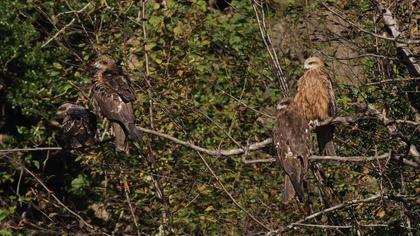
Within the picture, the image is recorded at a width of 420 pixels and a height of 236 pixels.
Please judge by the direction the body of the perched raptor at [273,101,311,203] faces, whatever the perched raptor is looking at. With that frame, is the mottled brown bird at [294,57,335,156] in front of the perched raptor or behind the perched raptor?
in front

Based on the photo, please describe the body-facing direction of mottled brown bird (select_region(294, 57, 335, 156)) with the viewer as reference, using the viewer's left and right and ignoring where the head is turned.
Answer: facing the viewer and to the left of the viewer

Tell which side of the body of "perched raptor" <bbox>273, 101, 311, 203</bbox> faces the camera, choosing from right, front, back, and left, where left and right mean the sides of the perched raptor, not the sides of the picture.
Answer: back

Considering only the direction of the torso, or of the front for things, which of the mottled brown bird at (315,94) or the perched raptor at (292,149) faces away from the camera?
the perched raptor

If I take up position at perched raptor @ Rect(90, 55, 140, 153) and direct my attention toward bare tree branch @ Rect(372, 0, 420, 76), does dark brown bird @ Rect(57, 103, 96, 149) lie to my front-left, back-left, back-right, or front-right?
back-left
